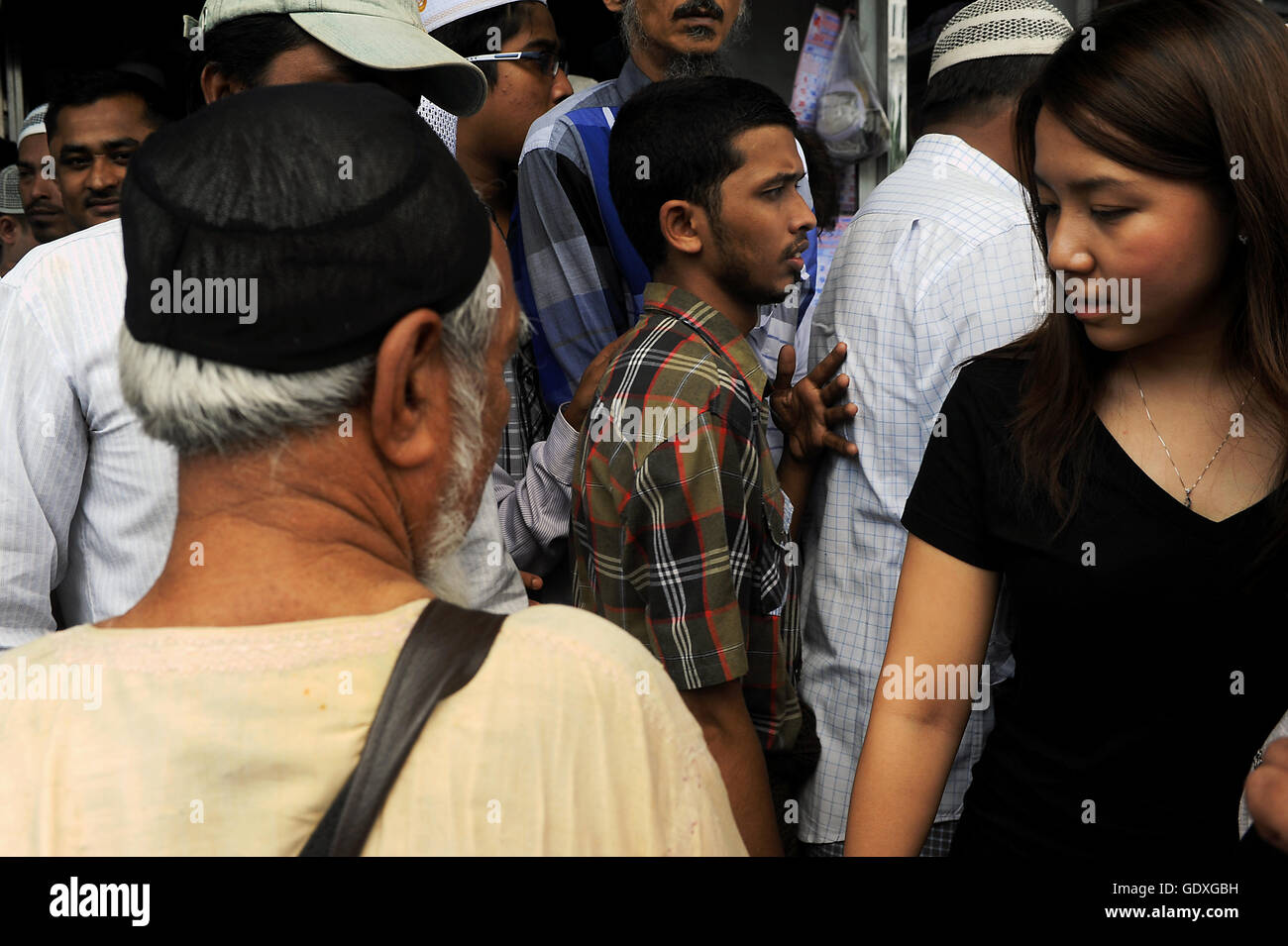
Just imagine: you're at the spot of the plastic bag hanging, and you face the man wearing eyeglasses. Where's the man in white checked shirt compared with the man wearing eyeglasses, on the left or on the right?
left

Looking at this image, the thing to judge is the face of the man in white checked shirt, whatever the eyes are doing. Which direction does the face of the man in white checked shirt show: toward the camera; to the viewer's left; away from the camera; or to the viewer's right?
away from the camera

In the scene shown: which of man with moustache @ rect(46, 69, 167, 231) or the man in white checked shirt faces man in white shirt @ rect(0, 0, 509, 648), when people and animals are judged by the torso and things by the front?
the man with moustache

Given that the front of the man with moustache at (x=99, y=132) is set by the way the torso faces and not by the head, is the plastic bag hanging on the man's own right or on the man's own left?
on the man's own left

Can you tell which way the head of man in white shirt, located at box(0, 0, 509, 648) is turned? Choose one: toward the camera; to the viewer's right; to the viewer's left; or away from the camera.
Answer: to the viewer's right

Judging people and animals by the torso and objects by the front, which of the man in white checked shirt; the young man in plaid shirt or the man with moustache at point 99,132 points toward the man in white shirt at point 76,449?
the man with moustache

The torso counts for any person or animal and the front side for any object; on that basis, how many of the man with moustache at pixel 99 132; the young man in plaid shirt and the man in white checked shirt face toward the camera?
1

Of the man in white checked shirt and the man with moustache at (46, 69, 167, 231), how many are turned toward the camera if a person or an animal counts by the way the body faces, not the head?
1

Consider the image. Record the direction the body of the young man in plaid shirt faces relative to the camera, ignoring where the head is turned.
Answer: to the viewer's right

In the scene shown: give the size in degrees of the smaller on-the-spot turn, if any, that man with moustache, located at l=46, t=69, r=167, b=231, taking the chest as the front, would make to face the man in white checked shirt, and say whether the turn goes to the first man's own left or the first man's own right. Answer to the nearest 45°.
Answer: approximately 45° to the first man's own left

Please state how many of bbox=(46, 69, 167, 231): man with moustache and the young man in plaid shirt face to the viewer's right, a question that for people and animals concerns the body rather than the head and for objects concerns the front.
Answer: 1

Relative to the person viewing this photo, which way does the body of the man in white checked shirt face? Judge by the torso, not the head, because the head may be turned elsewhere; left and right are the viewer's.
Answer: facing away from the viewer and to the right of the viewer
